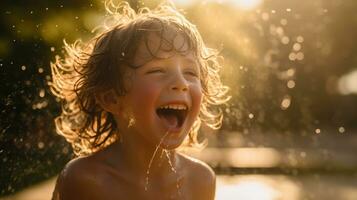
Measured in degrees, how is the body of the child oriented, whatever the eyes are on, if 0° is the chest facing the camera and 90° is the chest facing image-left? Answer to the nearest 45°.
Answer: approximately 315°

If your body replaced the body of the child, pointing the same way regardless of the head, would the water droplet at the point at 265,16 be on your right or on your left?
on your left

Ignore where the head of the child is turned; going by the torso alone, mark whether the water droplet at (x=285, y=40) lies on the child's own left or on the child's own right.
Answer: on the child's own left

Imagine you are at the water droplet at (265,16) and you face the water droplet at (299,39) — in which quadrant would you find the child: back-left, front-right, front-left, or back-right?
back-right

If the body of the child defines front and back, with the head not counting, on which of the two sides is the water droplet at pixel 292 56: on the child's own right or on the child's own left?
on the child's own left
